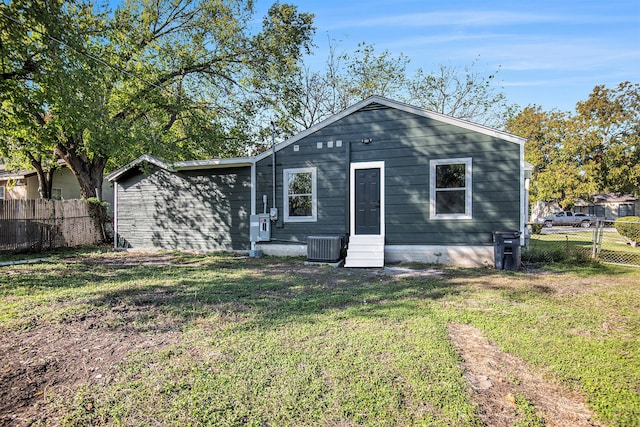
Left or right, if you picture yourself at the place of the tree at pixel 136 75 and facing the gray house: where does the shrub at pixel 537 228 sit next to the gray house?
left

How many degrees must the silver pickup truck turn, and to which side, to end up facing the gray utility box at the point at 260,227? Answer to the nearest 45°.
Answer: approximately 90° to its left

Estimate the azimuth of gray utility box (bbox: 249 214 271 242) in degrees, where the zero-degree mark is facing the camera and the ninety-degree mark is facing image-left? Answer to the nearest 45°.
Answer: approximately 0°

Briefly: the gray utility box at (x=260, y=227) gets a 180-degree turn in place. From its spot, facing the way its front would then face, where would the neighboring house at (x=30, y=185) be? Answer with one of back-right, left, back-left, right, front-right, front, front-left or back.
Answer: front-left

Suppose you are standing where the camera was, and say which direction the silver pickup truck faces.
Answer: facing to the left of the viewer

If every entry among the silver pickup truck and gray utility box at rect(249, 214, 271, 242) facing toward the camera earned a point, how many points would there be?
1

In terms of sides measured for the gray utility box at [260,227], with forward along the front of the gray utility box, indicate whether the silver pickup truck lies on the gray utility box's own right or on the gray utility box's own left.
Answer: on the gray utility box's own left

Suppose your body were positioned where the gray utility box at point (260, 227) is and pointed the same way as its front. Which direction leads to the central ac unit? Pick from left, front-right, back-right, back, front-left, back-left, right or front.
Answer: front-left
